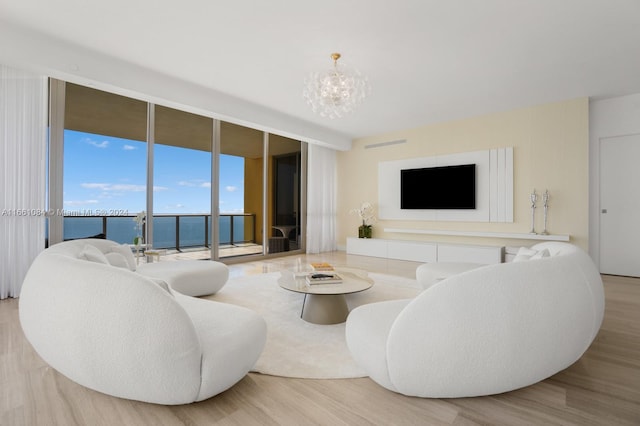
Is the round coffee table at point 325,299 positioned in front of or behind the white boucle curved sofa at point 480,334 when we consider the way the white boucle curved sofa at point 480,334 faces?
in front

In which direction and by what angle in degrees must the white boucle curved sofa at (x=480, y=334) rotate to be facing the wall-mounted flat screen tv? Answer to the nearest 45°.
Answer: approximately 45° to its right

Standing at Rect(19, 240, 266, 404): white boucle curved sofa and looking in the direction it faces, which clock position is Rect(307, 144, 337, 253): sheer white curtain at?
The sheer white curtain is roughly at 12 o'clock from the white boucle curved sofa.

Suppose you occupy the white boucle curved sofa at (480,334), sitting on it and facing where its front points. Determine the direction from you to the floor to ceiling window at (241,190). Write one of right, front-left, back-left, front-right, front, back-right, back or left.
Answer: front

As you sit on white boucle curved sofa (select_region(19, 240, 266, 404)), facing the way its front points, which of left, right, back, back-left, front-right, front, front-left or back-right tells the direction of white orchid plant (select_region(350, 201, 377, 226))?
front

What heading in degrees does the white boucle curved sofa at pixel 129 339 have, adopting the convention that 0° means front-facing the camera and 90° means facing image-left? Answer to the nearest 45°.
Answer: approximately 225°

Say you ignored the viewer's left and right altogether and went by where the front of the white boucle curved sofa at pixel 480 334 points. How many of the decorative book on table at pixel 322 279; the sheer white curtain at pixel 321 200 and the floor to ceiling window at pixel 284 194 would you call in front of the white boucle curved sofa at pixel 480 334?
3

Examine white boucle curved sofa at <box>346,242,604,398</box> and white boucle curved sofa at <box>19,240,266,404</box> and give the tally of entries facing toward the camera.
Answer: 0

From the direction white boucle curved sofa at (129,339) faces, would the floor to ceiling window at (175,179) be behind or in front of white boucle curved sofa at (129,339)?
in front

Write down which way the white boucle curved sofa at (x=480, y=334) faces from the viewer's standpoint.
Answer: facing away from the viewer and to the left of the viewer

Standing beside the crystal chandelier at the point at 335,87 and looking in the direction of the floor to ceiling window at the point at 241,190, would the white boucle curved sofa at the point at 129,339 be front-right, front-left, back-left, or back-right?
back-left

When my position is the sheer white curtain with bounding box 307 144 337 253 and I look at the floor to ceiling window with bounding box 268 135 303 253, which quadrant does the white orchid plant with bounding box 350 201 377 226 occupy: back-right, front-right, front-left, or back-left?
back-left

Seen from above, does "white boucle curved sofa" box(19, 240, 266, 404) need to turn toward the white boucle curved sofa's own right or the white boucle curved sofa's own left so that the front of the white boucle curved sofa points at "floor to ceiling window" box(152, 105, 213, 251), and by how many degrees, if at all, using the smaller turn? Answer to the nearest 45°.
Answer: approximately 45° to the white boucle curved sofa's own left

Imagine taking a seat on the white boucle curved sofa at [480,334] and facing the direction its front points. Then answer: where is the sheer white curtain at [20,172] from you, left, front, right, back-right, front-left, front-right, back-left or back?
front-left
